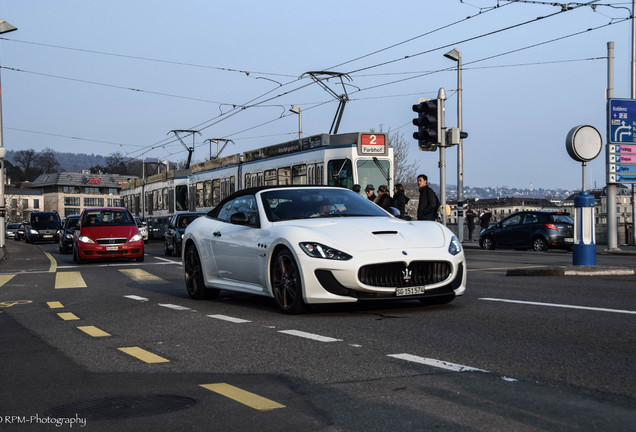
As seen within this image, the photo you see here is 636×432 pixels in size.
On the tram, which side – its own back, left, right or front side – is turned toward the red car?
right

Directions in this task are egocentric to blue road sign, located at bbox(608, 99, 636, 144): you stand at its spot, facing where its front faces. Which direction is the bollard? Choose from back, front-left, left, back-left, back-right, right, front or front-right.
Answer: front

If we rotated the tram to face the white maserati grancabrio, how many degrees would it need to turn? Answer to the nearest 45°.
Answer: approximately 45° to its right

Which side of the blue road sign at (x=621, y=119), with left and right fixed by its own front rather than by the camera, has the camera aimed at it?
front

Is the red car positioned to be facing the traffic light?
no

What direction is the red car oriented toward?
toward the camera

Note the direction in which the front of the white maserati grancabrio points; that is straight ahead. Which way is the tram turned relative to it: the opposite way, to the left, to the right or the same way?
the same way

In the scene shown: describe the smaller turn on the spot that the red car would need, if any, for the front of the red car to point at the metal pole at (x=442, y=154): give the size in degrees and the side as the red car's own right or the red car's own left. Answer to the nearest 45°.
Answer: approximately 90° to the red car's own left

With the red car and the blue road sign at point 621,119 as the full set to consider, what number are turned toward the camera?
2

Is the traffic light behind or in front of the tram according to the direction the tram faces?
in front

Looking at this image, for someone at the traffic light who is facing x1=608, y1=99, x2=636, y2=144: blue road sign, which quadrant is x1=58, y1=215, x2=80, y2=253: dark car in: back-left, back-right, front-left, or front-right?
back-left

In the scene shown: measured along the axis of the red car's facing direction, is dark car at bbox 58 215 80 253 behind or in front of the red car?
behind

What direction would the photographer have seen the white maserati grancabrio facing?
facing the viewer and to the right of the viewer

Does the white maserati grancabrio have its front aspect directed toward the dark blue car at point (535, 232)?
no

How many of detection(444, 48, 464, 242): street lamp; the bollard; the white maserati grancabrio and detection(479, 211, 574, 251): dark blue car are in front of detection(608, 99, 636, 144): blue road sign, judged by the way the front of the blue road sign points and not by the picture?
2
